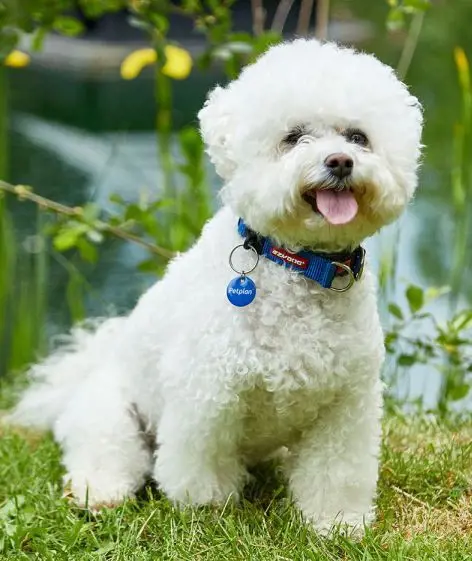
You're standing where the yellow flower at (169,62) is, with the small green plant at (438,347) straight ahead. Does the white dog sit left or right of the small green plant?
right

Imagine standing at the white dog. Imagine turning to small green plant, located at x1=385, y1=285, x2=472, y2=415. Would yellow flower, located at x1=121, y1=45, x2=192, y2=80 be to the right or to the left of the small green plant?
left

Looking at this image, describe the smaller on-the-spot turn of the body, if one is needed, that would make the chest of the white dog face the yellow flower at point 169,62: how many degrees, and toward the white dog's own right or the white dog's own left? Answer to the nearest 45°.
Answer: approximately 135° to the white dog's own left

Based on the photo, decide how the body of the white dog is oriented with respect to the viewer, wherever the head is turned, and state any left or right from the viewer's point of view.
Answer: facing the viewer and to the right of the viewer

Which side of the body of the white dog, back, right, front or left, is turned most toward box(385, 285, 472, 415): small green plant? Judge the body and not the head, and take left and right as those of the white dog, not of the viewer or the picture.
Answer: left
